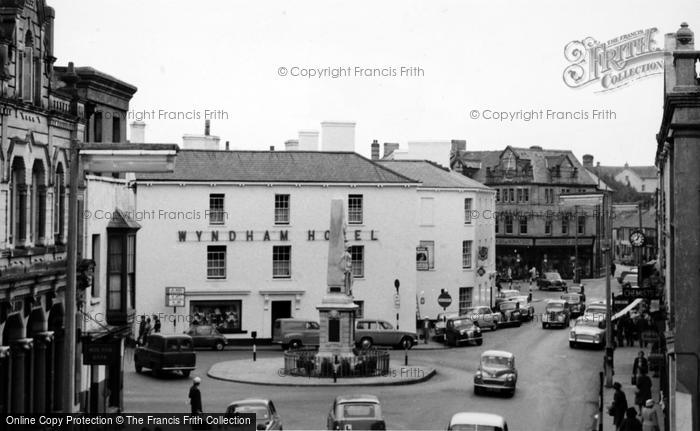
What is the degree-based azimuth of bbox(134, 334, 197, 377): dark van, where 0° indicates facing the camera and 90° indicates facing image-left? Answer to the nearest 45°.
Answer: approximately 135°

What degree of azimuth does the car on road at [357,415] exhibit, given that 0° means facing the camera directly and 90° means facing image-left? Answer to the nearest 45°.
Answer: approximately 180°

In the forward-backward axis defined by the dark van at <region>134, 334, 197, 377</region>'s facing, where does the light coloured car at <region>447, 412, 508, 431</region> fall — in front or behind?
behind

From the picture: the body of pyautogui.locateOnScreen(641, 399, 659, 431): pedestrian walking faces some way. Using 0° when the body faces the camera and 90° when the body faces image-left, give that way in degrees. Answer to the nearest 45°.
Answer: approximately 180°

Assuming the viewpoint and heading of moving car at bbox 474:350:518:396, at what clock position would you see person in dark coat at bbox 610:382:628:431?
The person in dark coat is roughly at 11 o'clock from the moving car.

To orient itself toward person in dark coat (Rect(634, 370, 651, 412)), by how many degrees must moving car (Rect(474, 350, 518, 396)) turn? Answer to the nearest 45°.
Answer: approximately 45° to its left

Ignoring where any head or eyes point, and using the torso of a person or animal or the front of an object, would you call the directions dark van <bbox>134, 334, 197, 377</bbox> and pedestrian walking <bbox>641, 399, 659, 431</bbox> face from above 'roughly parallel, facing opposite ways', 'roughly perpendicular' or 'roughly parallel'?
roughly perpendicular
